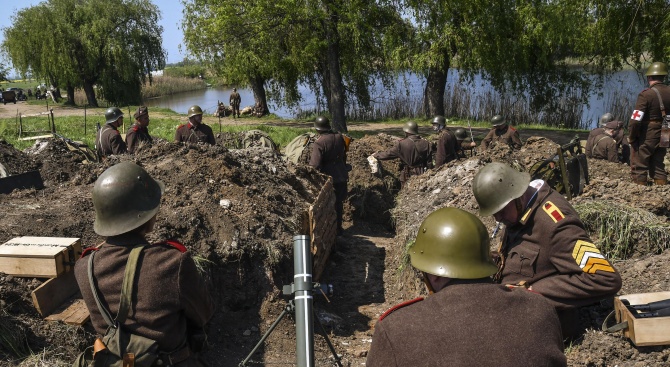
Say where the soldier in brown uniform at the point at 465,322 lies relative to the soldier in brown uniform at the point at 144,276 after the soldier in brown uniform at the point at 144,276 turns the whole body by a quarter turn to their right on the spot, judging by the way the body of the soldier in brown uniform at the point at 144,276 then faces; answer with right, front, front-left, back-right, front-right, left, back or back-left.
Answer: front

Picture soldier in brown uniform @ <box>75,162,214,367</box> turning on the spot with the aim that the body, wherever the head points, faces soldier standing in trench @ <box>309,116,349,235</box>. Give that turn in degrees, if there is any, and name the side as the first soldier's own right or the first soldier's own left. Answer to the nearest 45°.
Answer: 0° — they already face them

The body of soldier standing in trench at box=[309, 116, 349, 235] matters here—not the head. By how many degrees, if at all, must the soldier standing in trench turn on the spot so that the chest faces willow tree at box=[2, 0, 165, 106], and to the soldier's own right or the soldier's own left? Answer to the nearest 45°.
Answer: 0° — they already face it

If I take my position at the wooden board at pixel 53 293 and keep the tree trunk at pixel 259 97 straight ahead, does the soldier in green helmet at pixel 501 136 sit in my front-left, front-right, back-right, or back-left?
front-right

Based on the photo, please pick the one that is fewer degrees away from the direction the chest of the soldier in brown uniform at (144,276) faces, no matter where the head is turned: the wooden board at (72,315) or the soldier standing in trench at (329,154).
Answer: the soldier standing in trench

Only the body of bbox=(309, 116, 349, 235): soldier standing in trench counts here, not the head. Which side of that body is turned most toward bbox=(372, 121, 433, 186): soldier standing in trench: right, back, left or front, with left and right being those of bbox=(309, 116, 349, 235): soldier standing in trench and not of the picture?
right

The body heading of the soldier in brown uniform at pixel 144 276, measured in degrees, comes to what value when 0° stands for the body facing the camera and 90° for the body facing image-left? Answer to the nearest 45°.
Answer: approximately 225°

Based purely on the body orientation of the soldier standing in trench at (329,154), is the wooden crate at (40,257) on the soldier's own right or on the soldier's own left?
on the soldier's own left

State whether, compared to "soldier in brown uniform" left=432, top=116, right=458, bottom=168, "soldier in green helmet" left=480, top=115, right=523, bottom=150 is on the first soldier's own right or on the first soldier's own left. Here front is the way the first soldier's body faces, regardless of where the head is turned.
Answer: on the first soldier's own right

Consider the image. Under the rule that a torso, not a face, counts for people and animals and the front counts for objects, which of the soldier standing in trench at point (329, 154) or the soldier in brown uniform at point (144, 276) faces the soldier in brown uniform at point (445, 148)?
the soldier in brown uniform at point (144, 276)
